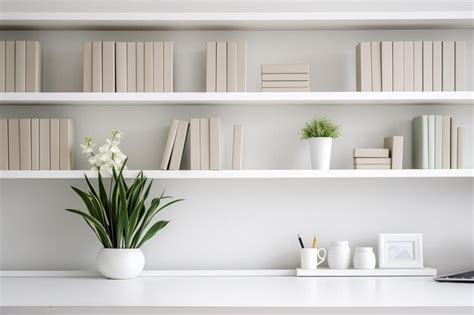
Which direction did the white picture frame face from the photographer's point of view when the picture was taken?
facing the viewer

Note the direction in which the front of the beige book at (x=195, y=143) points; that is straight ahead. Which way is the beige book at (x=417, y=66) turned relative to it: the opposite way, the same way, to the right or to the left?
the same way

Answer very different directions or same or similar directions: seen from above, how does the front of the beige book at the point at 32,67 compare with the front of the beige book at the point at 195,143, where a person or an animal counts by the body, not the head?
same or similar directions

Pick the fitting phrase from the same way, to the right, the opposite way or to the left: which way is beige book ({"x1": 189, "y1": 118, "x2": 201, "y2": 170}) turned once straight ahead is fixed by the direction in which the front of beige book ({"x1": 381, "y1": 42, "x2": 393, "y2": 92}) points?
the same way

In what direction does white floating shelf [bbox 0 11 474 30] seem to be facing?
toward the camera

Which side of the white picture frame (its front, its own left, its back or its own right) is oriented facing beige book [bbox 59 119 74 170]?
right

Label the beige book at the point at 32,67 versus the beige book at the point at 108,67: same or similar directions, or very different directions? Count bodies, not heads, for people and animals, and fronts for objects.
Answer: same or similar directions

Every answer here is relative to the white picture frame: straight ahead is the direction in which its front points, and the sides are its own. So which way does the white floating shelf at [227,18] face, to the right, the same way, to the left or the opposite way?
the same way
